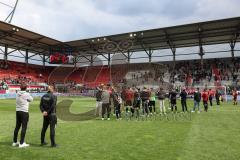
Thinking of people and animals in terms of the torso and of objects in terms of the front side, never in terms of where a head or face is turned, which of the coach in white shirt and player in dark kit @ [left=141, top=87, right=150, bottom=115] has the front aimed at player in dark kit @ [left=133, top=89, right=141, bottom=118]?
the coach in white shirt

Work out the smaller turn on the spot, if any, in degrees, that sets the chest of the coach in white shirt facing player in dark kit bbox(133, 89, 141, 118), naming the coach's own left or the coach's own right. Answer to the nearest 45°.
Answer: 0° — they already face them

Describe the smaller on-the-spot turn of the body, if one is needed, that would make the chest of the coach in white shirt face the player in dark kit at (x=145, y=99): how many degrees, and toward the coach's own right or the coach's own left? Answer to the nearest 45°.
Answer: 0° — they already face them

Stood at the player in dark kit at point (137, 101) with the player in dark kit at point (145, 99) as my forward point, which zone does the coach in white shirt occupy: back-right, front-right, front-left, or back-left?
back-right

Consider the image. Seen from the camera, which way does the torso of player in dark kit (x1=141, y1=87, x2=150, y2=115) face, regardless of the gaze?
away from the camera

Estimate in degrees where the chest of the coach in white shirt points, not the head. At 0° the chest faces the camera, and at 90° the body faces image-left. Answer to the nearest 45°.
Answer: approximately 225°

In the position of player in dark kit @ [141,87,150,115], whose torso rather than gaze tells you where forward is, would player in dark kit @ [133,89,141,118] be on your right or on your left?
on your left
